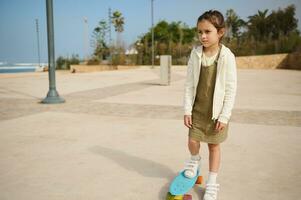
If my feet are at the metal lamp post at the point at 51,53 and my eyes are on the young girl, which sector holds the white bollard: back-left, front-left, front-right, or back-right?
back-left

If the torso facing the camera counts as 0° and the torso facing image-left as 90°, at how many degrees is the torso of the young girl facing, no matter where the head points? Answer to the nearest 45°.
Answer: approximately 45°

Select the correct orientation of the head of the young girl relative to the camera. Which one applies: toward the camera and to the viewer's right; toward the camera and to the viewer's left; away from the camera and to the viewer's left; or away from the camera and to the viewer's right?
toward the camera and to the viewer's left

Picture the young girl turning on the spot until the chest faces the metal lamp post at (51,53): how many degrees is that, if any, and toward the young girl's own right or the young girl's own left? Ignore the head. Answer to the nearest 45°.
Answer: approximately 90° to the young girl's own right

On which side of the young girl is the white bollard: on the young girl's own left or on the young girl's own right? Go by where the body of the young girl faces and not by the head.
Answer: on the young girl's own right

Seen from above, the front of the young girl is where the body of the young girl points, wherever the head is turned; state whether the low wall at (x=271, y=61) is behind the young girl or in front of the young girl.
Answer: behind

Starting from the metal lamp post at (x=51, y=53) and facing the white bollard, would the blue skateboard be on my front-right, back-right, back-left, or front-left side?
back-right
